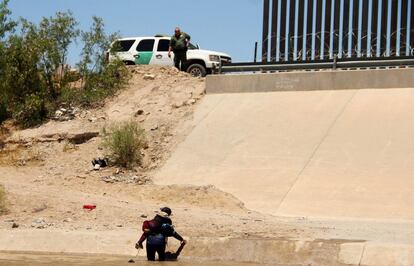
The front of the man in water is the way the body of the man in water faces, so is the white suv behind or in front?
in front

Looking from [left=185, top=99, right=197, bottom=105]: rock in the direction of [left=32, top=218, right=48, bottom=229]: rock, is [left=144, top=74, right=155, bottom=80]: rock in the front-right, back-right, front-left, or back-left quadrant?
back-right

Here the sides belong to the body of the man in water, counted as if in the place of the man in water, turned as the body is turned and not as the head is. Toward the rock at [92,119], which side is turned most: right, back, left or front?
front

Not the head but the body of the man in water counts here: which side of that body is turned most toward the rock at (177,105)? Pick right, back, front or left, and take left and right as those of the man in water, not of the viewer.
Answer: front

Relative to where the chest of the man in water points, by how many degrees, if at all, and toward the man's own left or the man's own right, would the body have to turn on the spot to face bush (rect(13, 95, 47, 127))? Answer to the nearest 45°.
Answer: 0° — they already face it

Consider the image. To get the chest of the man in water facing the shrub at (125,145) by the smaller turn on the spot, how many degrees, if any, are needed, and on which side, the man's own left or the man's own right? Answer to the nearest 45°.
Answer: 0° — they already face it

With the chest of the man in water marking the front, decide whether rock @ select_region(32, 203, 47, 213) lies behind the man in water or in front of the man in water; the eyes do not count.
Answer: in front

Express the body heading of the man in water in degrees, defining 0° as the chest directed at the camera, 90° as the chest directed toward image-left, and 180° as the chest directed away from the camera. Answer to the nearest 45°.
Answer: approximately 180°

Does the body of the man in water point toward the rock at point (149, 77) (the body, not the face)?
yes
